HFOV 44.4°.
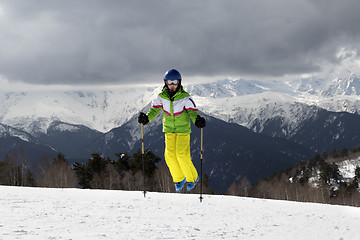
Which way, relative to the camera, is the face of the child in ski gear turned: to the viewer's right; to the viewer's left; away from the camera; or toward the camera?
toward the camera

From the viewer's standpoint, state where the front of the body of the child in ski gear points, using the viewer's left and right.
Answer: facing the viewer
